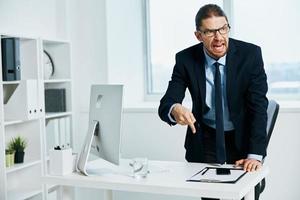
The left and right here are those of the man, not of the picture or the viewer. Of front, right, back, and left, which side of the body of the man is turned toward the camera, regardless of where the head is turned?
front

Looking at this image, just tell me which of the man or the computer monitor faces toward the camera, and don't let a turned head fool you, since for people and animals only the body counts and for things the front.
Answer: the man

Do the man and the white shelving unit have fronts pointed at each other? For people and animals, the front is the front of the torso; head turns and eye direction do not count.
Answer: no

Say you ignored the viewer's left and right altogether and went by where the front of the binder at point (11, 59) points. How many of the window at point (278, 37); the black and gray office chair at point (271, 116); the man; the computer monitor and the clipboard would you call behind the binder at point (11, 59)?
0

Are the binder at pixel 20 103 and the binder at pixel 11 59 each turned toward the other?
no

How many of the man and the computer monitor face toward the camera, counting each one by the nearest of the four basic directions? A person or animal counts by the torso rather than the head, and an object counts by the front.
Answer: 1

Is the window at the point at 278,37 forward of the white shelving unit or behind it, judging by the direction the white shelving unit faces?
forward

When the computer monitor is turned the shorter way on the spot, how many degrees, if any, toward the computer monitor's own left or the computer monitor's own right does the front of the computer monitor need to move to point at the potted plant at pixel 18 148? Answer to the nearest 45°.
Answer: approximately 90° to the computer monitor's own left

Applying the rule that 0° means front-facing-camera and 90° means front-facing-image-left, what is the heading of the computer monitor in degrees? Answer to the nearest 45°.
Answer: approximately 225°

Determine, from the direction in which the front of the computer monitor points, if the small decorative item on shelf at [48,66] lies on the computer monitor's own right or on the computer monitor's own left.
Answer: on the computer monitor's own left

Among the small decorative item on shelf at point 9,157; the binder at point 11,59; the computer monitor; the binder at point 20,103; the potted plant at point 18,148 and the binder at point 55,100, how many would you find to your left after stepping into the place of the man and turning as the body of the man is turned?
0

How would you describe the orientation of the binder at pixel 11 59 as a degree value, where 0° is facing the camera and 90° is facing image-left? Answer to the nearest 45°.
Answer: approximately 315°

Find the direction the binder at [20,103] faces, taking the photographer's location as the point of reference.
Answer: facing the viewer and to the right of the viewer
